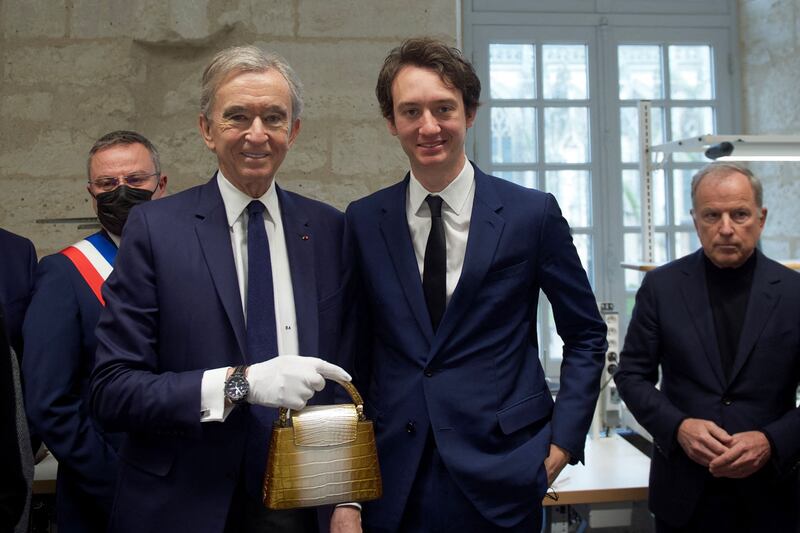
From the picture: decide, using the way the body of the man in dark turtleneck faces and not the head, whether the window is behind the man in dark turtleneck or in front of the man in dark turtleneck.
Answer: behind

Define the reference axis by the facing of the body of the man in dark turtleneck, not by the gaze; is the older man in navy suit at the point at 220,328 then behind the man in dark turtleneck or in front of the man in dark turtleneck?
in front

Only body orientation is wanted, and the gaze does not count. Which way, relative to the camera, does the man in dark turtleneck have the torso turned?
toward the camera

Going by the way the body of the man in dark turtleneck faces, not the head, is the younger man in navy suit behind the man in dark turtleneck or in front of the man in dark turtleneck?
in front

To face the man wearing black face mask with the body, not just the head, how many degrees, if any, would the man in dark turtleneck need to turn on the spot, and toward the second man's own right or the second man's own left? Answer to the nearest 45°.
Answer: approximately 45° to the second man's own right
